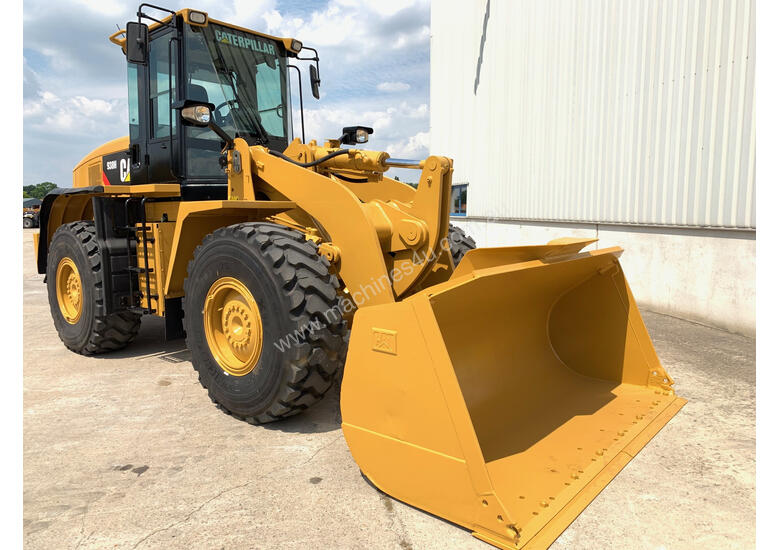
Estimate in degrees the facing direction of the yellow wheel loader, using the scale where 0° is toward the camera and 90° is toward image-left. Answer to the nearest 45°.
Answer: approximately 315°
